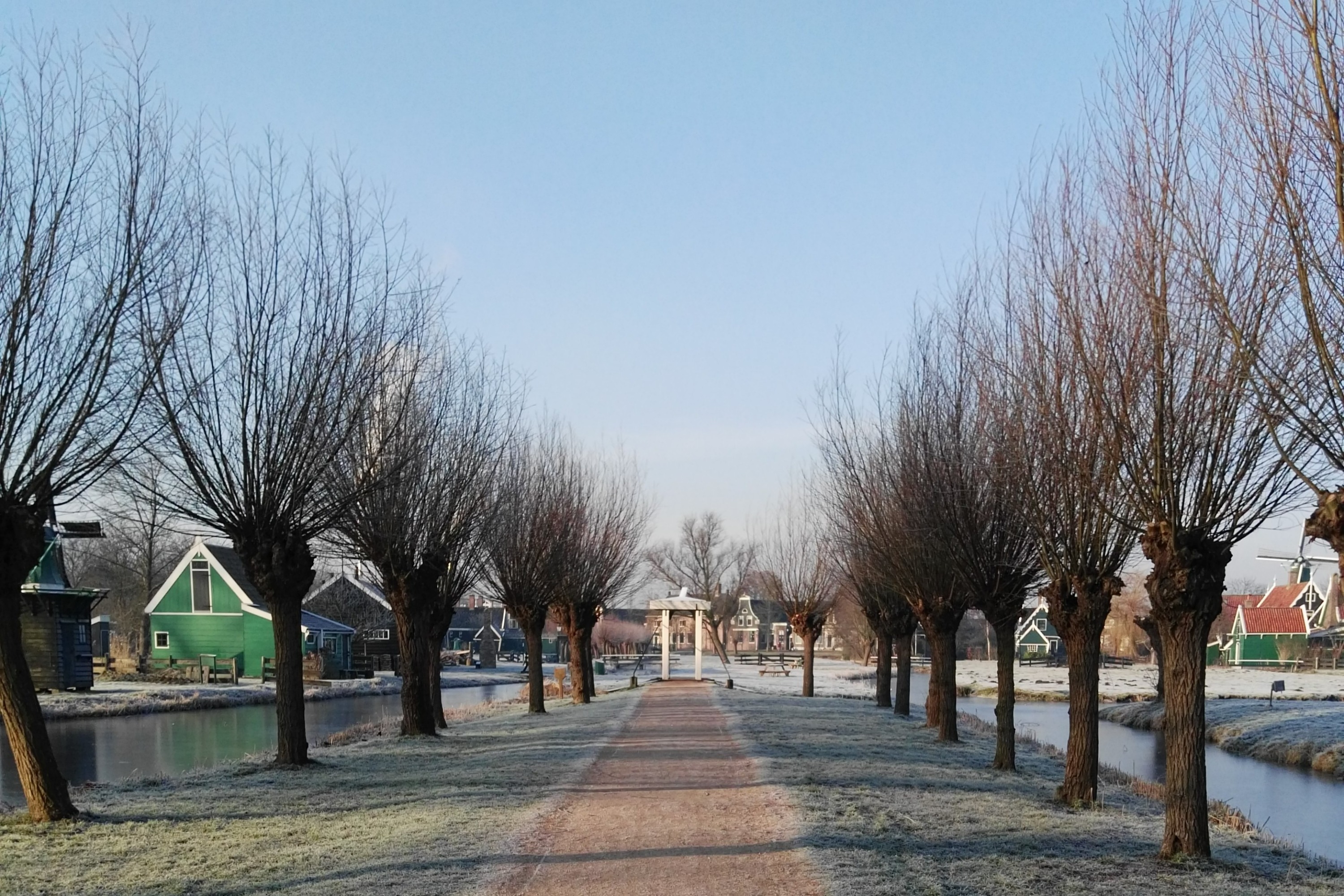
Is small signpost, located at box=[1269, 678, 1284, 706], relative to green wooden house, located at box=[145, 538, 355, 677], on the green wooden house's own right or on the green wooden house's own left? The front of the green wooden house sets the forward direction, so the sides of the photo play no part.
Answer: on the green wooden house's own left

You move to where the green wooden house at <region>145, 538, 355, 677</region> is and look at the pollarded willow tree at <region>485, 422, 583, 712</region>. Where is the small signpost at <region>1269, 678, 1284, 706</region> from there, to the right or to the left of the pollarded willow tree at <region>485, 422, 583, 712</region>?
left

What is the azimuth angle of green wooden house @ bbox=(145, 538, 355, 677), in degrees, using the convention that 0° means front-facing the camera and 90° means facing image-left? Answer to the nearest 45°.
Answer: approximately 0°

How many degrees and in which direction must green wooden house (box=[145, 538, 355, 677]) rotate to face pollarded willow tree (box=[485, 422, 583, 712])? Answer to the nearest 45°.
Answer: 0° — it already faces it

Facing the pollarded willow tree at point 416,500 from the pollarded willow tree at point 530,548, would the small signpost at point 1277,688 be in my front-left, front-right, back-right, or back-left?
back-left

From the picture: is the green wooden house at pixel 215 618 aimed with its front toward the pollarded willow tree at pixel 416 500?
yes
